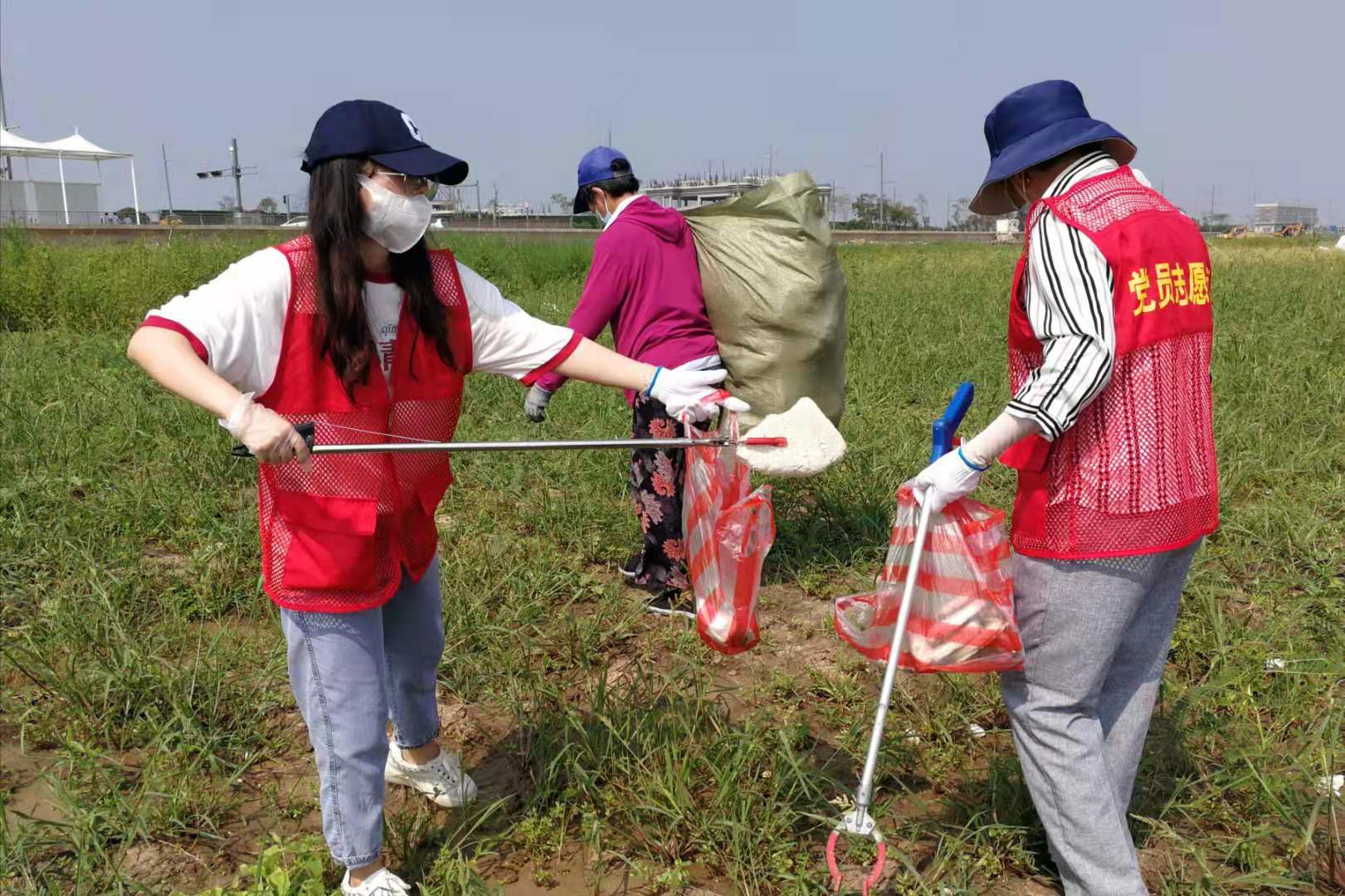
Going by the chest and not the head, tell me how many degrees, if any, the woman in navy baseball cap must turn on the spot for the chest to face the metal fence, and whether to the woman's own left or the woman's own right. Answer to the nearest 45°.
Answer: approximately 135° to the woman's own left

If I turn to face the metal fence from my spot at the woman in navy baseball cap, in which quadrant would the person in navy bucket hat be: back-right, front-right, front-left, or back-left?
back-right

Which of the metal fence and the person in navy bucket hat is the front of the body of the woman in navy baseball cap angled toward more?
the person in navy bucket hat

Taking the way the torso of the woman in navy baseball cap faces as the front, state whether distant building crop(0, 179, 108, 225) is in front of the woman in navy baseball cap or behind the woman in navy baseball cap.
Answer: behind

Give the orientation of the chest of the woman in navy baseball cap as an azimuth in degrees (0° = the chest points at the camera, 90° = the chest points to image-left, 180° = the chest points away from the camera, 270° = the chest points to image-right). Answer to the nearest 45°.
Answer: approximately 315°

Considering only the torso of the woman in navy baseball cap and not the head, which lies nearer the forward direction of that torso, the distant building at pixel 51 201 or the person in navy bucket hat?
the person in navy bucket hat

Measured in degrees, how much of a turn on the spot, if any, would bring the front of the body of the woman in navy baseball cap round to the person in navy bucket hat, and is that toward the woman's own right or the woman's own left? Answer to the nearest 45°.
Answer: approximately 45° to the woman's own left

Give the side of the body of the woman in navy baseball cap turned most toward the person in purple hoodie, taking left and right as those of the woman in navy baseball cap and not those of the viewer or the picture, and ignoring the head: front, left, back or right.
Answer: left
